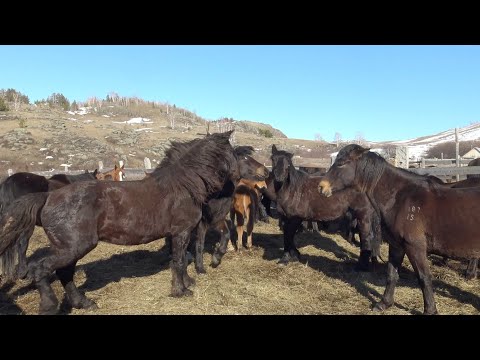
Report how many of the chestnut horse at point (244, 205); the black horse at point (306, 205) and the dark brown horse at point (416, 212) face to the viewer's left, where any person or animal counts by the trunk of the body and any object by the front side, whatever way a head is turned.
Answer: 2

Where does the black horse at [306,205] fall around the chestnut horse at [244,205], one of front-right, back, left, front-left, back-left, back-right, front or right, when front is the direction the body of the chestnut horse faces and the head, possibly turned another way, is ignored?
back-right

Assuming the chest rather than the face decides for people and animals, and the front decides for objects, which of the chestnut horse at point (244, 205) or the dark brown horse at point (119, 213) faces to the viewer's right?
the dark brown horse

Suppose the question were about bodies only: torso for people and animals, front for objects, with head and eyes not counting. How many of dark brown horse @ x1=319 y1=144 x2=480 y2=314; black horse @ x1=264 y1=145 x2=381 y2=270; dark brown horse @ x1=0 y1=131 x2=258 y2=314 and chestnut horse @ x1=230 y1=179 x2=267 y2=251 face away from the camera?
1

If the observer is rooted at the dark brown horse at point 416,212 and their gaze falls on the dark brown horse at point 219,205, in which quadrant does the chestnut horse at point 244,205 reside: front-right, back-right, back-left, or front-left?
front-right

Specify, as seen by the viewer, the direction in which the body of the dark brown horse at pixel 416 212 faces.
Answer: to the viewer's left

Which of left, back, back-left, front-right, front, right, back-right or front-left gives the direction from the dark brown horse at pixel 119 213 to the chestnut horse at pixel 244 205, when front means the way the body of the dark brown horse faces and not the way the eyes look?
front-left

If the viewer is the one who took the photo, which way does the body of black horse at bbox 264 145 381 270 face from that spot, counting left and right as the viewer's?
facing to the left of the viewer

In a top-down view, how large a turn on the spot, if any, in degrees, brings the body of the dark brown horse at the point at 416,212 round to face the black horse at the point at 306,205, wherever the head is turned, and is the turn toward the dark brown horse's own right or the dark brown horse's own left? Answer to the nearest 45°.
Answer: approximately 45° to the dark brown horse's own right

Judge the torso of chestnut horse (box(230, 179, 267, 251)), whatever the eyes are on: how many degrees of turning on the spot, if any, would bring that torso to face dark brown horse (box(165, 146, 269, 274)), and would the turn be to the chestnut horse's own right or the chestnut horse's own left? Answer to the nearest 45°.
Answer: approximately 180°

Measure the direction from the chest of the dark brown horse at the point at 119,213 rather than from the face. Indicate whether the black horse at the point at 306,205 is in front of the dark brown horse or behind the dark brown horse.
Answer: in front

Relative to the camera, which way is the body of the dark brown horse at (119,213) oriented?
to the viewer's right

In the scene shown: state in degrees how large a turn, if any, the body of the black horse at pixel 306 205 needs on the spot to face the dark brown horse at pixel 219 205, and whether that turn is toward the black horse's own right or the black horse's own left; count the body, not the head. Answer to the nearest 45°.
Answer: approximately 45° to the black horse's own left

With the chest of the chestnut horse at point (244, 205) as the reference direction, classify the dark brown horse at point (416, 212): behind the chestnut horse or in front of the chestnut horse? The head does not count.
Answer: behind

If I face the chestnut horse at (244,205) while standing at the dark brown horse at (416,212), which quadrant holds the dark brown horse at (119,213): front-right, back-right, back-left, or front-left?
front-left

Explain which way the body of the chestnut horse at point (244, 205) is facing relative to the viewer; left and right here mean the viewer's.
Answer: facing away from the viewer

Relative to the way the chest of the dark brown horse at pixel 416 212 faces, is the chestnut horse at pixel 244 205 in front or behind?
in front

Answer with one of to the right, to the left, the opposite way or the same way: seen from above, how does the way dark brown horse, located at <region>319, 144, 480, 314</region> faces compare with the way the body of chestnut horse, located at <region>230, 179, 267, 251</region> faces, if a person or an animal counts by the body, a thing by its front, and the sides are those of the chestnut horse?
to the left
